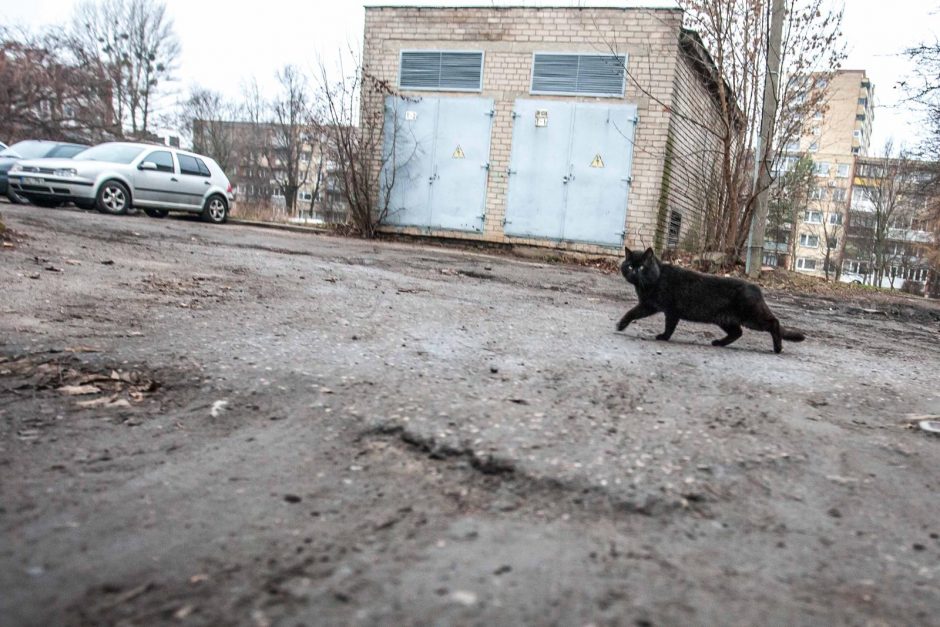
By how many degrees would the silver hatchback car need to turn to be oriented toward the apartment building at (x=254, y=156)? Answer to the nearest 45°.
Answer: approximately 135° to its right

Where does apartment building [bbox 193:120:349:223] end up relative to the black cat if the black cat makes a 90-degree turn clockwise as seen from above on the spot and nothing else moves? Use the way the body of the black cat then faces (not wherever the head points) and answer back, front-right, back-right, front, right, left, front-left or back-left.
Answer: front-left

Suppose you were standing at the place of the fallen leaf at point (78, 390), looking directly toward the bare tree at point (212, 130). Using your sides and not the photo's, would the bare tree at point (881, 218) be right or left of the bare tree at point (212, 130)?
right

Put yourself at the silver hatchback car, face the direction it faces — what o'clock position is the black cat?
The black cat is roughly at 10 o'clock from the silver hatchback car.

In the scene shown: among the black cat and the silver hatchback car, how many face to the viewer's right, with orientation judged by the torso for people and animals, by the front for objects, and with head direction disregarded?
0

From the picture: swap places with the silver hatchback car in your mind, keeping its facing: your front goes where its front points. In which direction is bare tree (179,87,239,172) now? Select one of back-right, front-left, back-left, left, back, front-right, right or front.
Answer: back-right

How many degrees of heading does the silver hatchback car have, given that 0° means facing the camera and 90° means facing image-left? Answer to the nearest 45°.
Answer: approximately 45°

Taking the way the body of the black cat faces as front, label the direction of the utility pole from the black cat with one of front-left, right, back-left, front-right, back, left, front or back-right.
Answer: right

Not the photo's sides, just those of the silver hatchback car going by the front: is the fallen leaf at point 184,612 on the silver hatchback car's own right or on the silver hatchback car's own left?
on the silver hatchback car's own left

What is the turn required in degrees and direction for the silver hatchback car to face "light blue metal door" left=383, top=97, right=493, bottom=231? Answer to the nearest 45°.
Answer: approximately 135° to its left

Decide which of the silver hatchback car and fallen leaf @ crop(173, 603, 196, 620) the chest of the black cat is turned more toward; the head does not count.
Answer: the silver hatchback car
